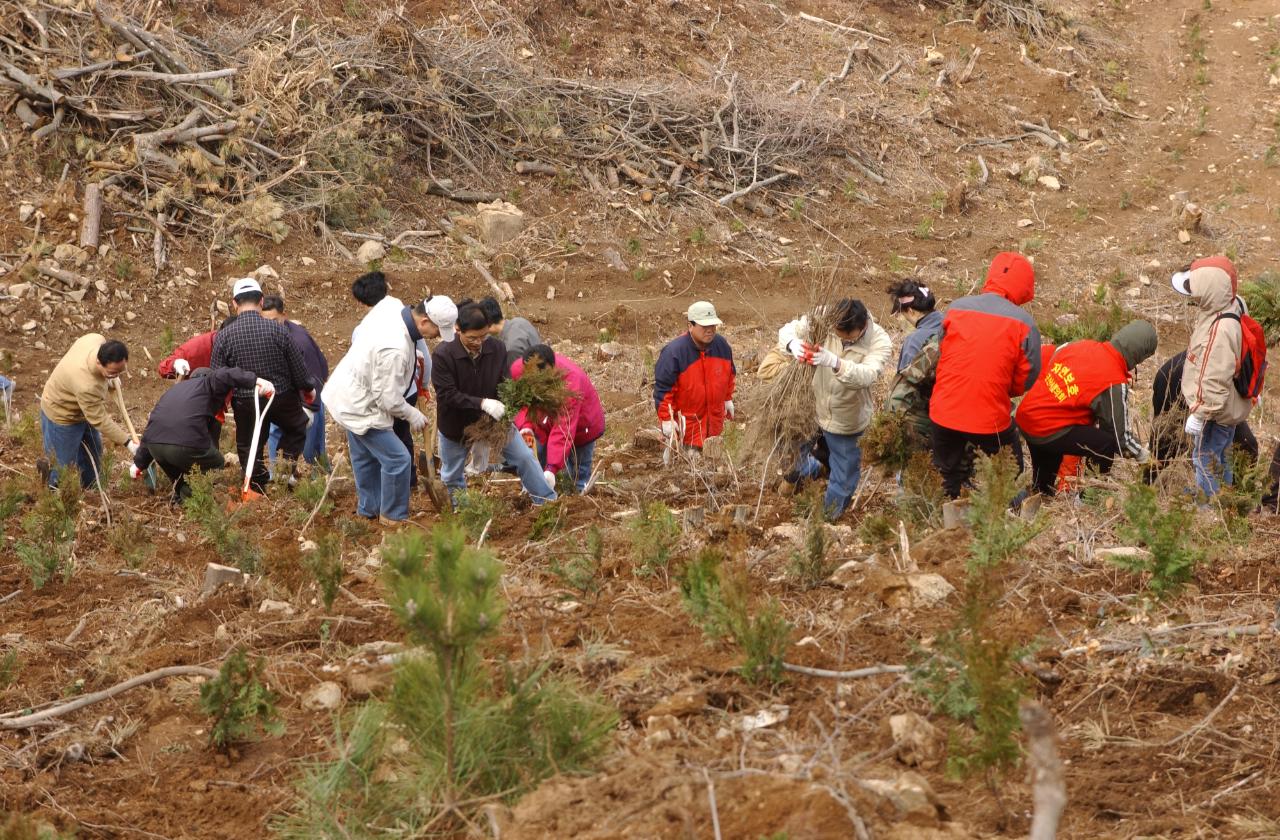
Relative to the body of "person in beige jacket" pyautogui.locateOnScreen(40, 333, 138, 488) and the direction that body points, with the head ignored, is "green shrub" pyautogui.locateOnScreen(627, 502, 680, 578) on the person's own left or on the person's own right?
on the person's own right

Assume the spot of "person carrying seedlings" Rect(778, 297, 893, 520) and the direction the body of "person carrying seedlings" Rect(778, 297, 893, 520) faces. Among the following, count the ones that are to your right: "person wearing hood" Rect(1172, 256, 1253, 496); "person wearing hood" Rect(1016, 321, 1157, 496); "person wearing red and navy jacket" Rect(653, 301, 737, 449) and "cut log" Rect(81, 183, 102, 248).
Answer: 2

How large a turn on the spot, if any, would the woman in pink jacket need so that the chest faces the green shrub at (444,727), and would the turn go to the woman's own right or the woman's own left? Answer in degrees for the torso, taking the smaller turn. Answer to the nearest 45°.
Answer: approximately 45° to the woman's own left

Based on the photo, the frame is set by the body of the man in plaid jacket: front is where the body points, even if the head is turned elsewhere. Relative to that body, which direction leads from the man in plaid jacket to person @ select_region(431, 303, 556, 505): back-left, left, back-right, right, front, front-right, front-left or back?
back-right

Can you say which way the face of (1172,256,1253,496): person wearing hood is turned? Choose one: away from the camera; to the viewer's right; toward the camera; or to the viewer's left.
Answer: to the viewer's left

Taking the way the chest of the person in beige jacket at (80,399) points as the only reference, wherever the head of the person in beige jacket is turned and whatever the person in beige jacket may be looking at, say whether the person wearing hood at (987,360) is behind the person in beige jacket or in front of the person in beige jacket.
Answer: in front

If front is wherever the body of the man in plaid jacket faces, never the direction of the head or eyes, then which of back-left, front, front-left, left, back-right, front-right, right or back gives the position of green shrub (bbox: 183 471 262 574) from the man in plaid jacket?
back

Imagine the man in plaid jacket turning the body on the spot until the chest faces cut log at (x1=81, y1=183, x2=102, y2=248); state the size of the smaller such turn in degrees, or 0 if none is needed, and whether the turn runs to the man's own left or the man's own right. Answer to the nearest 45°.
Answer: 0° — they already face it

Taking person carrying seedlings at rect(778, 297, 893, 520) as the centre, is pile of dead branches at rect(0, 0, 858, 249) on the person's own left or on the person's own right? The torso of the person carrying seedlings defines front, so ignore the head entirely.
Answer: on the person's own right

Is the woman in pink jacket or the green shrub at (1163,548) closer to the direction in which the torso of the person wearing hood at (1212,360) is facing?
the woman in pink jacket

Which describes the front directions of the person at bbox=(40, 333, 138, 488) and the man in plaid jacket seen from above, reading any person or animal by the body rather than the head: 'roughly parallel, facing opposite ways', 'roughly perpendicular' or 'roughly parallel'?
roughly perpendicular

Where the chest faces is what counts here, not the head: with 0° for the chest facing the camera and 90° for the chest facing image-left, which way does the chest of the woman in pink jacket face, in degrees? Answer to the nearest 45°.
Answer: approximately 45°

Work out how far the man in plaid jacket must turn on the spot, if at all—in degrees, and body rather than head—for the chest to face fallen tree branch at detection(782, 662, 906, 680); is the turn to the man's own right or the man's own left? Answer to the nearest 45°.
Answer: approximately 180°

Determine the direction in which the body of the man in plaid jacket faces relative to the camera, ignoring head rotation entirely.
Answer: away from the camera

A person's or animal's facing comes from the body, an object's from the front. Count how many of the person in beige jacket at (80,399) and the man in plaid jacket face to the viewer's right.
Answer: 1

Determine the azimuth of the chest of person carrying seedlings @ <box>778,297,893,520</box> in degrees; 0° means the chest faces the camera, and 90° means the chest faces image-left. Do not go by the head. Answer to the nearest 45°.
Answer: approximately 45°

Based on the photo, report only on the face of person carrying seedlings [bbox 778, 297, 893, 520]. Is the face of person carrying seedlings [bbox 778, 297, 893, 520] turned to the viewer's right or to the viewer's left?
to the viewer's left

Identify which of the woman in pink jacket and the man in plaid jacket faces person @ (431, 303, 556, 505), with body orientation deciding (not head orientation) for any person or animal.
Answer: the woman in pink jacket
